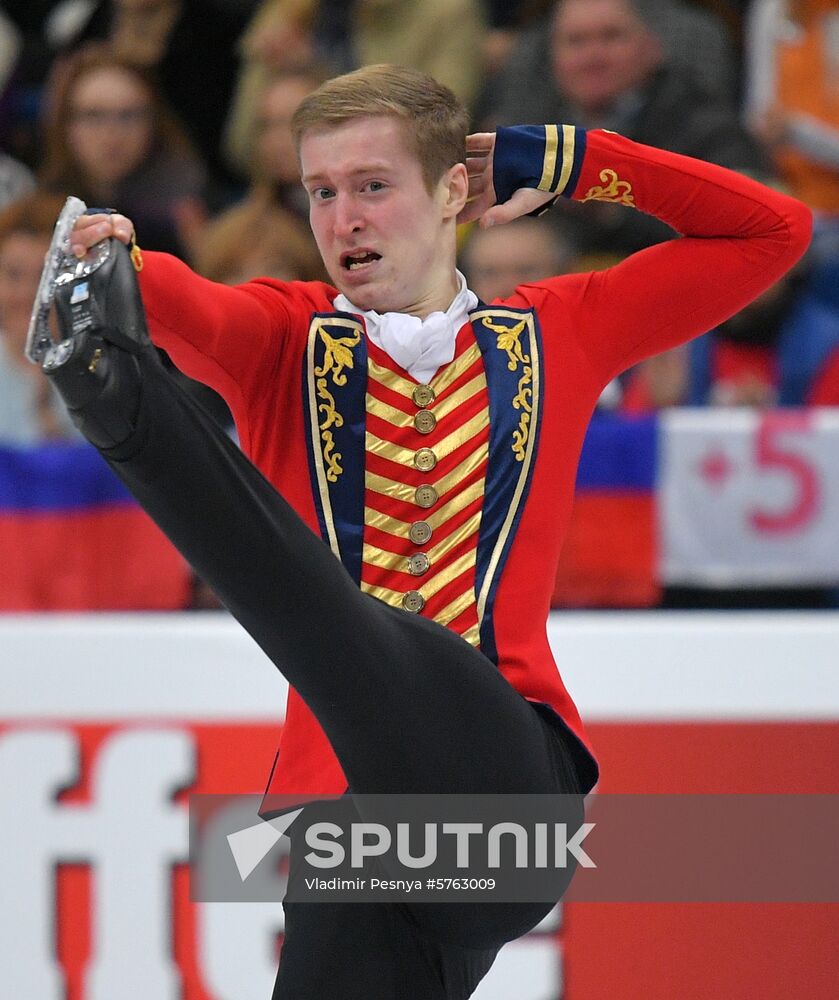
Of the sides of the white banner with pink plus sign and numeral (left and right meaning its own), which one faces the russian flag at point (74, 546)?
right

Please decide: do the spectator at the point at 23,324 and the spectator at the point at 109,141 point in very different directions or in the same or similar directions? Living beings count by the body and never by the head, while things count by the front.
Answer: same or similar directions

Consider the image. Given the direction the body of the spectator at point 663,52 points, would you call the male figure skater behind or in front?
in front

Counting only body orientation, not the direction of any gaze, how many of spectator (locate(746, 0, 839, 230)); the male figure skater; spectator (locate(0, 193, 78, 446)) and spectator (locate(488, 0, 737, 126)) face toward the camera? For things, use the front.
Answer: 4

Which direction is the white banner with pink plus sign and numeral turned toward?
toward the camera

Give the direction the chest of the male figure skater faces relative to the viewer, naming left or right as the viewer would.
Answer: facing the viewer

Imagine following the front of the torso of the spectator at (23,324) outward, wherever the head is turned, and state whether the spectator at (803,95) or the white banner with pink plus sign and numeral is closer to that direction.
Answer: the white banner with pink plus sign and numeral

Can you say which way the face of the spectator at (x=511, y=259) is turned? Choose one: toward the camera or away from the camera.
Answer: toward the camera

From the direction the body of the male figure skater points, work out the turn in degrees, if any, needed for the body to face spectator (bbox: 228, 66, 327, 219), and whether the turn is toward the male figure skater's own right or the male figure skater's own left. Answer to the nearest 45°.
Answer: approximately 180°

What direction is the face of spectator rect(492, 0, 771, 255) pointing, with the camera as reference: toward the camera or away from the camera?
toward the camera

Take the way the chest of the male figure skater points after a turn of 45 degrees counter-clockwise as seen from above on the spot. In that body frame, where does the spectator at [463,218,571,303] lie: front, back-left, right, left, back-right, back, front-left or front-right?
back-left

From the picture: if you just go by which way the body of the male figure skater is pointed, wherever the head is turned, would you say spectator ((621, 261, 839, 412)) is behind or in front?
behind

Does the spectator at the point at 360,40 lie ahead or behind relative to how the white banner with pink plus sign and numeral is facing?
behind

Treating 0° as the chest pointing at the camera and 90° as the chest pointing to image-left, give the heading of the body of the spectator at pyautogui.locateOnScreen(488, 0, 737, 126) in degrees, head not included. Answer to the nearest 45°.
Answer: approximately 0°

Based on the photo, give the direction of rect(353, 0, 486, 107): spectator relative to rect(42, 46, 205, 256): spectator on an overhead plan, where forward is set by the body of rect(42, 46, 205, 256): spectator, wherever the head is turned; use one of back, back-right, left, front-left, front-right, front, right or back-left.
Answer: left

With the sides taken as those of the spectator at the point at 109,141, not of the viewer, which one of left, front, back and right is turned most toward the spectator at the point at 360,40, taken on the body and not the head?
left
